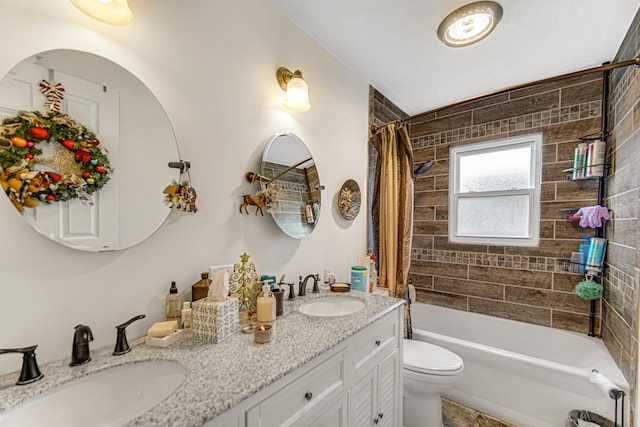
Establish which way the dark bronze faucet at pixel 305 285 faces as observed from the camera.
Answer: facing the viewer and to the right of the viewer

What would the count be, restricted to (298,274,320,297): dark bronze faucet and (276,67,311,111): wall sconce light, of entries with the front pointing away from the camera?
0

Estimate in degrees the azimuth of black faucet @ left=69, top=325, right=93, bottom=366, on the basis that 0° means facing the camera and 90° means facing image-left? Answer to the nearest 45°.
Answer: approximately 315°

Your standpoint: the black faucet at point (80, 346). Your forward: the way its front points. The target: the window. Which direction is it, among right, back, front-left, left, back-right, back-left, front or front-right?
front-left

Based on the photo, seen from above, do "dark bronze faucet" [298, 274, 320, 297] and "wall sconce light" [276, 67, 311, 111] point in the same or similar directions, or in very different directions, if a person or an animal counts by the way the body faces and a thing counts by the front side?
same or similar directions

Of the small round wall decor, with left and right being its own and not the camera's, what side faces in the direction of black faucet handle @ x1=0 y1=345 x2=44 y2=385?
right

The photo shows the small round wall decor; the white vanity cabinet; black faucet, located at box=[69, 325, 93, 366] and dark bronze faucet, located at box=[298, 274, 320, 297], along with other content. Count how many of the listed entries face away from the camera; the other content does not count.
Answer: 0

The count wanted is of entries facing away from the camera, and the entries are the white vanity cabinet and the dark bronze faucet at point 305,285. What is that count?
0
